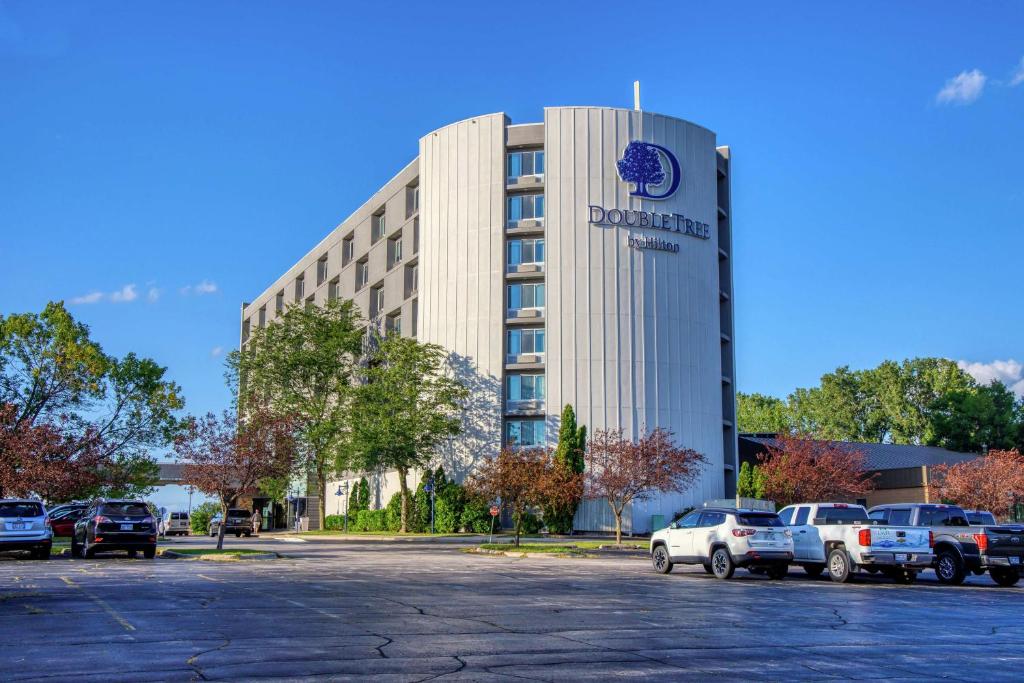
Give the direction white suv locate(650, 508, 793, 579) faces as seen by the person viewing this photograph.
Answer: facing away from the viewer and to the left of the viewer

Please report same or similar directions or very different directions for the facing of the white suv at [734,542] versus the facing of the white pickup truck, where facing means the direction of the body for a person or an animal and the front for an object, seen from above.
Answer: same or similar directions

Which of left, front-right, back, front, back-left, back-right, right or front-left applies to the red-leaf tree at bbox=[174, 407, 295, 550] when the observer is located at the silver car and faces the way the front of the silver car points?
right

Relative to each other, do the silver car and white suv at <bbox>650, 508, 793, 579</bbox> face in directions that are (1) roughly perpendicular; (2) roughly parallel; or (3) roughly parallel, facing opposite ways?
roughly parallel

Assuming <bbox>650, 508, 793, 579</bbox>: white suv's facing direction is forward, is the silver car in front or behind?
in front

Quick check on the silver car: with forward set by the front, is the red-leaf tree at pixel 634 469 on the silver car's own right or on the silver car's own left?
on the silver car's own right

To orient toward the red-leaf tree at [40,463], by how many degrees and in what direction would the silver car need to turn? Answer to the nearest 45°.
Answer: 0° — it already faces it

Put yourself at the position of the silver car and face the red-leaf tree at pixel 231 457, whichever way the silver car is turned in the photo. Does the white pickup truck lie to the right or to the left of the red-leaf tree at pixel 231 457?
right

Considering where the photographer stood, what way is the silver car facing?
facing away from the viewer

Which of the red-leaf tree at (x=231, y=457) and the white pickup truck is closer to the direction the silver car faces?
the red-leaf tree

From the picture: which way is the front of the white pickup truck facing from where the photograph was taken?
facing away from the viewer and to the left of the viewer

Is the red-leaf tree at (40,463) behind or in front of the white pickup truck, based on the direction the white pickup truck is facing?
in front

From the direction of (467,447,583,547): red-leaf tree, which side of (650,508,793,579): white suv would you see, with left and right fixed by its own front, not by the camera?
front
